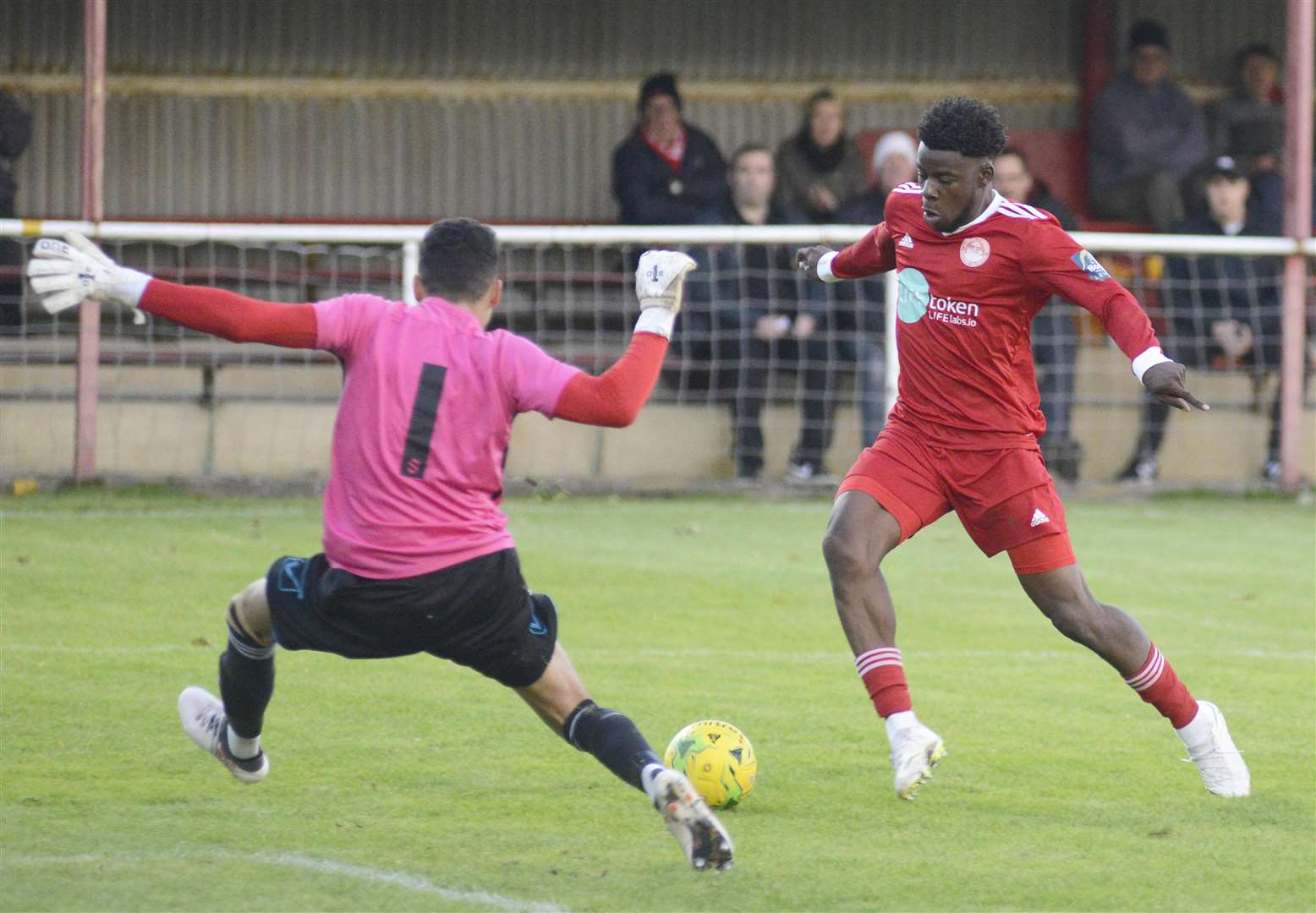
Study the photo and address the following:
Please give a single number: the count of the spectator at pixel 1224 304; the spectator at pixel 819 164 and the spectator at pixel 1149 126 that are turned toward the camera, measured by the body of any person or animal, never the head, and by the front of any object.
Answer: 3

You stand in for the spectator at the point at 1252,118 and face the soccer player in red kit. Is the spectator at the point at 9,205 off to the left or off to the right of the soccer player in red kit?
right

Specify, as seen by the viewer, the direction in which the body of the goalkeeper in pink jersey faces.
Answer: away from the camera

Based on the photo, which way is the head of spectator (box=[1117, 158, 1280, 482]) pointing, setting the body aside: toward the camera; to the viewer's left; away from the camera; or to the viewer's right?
toward the camera

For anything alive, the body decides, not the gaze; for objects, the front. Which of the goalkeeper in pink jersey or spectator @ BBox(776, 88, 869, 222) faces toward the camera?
the spectator

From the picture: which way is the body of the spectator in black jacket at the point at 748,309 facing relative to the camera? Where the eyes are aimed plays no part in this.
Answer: toward the camera

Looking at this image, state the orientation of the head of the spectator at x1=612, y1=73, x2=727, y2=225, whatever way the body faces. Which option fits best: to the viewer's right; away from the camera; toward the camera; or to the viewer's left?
toward the camera

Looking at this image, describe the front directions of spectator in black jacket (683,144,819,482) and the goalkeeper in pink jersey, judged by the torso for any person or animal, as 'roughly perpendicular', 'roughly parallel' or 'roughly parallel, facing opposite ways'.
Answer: roughly parallel, facing opposite ways

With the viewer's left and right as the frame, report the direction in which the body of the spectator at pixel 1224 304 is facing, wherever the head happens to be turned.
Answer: facing the viewer

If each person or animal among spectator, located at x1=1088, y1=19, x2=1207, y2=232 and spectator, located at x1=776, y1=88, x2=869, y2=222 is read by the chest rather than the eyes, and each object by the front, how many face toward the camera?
2

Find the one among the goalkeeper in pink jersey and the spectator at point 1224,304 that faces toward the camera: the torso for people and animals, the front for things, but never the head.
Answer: the spectator

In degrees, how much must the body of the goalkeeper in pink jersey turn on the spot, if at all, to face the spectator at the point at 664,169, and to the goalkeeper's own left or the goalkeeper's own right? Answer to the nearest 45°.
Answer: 0° — they already face them

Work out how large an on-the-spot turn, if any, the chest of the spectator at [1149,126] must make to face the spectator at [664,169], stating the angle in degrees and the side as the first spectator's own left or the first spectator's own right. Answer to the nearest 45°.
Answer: approximately 45° to the first spectator's own right

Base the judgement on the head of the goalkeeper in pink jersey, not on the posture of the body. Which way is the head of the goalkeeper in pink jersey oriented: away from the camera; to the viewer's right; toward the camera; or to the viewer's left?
away from the camera

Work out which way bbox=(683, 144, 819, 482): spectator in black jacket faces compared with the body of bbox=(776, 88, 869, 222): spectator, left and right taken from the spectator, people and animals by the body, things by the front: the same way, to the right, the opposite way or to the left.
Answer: the same way

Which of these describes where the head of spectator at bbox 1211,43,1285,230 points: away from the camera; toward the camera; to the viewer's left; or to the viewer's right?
toward the camera

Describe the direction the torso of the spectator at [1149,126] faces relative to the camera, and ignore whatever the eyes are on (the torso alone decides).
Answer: toward the camera

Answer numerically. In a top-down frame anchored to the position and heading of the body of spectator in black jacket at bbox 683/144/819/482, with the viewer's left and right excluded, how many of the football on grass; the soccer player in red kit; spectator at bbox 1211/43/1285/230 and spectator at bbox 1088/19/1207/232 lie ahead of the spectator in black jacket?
2

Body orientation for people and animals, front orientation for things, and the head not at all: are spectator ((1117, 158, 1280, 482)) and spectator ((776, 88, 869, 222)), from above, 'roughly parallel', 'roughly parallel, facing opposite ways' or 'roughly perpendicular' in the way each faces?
roughly parallel
